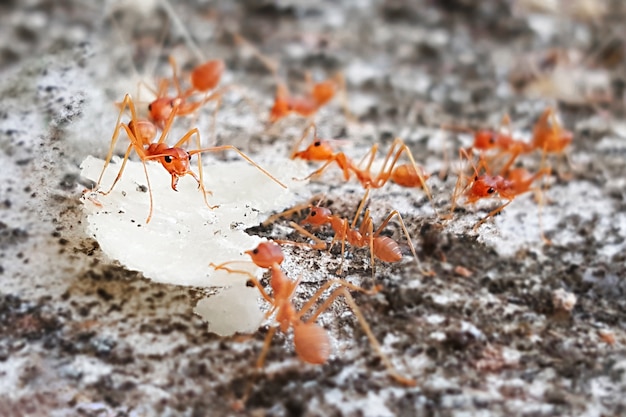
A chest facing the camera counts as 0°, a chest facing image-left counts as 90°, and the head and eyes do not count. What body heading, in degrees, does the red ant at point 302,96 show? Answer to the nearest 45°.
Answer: approximately 90°

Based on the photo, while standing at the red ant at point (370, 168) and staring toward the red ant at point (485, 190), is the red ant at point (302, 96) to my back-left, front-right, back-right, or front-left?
back-left

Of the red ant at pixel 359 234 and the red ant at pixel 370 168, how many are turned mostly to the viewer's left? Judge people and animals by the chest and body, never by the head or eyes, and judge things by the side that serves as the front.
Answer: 2

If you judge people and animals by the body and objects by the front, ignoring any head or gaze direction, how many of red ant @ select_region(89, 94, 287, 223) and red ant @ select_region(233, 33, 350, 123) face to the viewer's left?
1

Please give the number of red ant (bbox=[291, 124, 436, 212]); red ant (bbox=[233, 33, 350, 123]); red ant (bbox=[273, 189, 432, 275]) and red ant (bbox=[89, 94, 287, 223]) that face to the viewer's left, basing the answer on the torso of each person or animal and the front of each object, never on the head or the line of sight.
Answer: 3

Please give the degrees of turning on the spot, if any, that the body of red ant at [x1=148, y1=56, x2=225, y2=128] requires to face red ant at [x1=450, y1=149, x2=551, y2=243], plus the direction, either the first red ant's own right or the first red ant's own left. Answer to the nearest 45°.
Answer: approximately 90° to the first red ant's own left

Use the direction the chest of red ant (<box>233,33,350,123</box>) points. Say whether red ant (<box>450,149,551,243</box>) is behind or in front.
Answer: behind

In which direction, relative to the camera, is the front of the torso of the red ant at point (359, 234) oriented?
to the viewer's left

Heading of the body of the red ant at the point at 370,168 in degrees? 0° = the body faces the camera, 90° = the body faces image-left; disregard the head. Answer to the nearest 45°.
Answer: approximately 90°
